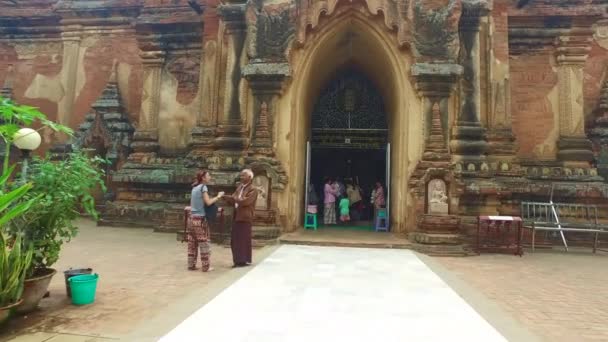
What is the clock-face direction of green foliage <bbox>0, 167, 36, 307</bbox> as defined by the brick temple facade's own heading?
The green foliage is roughly at 1 o'clock from the brick temple facade.

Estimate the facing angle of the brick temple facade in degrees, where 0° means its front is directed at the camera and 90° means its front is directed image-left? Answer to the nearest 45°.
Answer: approximately 0°

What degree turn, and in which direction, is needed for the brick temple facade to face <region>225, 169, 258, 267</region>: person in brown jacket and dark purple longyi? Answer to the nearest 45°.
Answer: approximately 45° to its right

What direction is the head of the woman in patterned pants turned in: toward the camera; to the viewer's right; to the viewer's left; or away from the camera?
to the viewer's right

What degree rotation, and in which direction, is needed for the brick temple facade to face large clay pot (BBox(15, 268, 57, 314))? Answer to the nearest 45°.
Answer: approximately 45° to its right
